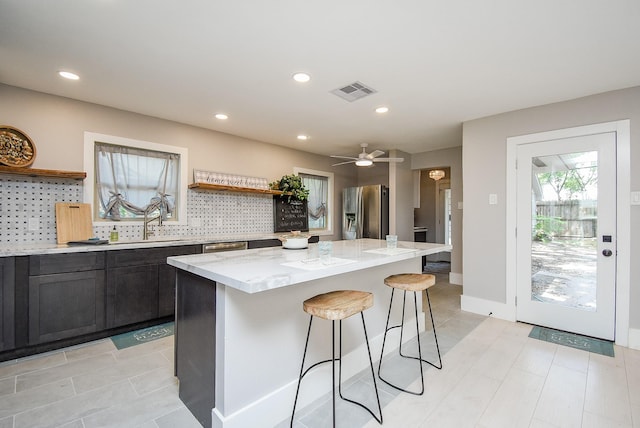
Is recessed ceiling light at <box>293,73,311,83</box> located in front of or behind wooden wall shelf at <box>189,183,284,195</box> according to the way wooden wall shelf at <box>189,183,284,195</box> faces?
in front

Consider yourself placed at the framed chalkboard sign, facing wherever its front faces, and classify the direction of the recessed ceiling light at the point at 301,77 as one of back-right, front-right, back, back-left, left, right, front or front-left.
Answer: front-right

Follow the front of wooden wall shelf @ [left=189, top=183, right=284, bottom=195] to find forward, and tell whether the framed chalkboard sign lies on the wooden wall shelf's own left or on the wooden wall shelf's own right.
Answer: on the wooden wall shelf's own left

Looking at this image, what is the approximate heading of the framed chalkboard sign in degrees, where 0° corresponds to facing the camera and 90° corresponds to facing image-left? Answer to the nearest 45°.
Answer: approximately 315°

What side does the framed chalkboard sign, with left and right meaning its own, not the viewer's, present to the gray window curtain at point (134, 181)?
right

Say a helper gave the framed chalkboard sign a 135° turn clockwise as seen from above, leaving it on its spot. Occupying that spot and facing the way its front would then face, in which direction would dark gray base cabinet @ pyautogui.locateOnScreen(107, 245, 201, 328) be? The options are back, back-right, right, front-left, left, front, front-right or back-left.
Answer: front-left

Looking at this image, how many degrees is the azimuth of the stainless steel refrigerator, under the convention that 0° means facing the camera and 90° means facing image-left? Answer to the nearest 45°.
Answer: approximately 45°

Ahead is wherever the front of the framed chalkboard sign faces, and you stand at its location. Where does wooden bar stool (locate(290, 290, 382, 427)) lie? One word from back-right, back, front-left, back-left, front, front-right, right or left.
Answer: front-right

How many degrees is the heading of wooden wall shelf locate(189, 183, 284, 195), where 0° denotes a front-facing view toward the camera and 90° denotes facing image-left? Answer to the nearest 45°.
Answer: approximately 315°

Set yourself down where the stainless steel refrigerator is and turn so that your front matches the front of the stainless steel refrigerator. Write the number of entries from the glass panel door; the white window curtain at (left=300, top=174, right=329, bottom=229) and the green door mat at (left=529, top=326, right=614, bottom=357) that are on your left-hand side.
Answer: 2

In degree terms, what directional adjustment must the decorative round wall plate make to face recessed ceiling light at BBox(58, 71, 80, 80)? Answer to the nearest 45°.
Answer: approximately 45° to its left

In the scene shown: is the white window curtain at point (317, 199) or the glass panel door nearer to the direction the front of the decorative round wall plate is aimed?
the glass panel door
